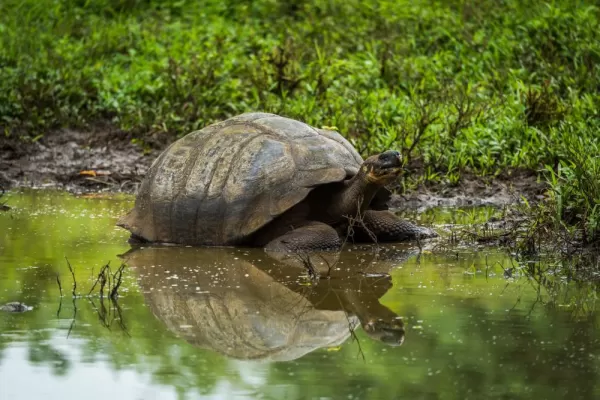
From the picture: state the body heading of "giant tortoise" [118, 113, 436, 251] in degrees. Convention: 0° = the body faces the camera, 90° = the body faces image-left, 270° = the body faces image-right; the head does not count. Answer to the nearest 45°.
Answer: approximately 315°
